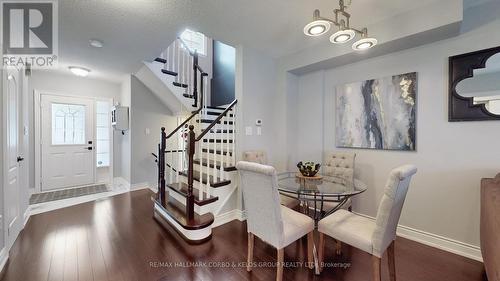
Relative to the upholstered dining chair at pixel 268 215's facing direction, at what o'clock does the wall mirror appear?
The wall mirror is roughly at 1 o'clock from the upholstered dining chair.

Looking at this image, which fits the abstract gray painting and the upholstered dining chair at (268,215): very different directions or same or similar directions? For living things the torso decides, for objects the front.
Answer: very different directions

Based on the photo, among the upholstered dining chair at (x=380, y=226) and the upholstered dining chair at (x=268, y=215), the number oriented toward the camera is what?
0

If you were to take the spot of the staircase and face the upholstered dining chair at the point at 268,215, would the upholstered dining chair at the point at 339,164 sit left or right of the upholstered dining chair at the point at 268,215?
left

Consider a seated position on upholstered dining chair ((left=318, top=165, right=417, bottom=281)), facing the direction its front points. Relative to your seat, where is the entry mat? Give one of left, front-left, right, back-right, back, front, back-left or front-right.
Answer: front-left

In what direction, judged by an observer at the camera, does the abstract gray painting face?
facing the viewer and to the left of the viewer

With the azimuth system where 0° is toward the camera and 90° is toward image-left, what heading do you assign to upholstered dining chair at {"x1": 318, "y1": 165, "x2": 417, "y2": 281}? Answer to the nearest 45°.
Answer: approximately 135°

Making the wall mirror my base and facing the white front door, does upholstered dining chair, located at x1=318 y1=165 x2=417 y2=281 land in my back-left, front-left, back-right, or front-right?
front-left

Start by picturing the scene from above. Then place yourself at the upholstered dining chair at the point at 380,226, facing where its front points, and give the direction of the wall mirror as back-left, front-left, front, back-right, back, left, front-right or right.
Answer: right

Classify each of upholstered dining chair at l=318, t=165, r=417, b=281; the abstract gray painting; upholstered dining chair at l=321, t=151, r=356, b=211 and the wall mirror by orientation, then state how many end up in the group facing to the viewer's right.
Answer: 0

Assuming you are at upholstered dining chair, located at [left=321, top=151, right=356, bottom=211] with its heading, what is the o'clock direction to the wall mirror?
The wall mirror is roughly at 8 o'clock from the upholstered dining chair.

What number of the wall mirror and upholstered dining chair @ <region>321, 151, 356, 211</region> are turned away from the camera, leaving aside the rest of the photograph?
0

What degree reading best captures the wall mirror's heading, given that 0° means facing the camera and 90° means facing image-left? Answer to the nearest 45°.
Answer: approximately 45°

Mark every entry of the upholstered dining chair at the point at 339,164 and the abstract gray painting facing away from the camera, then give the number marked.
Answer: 0
